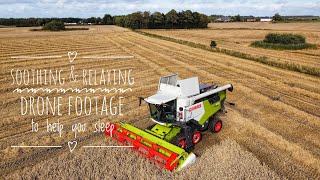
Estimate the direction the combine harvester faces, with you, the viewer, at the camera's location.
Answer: facing the viewer and to the left of the viewer
